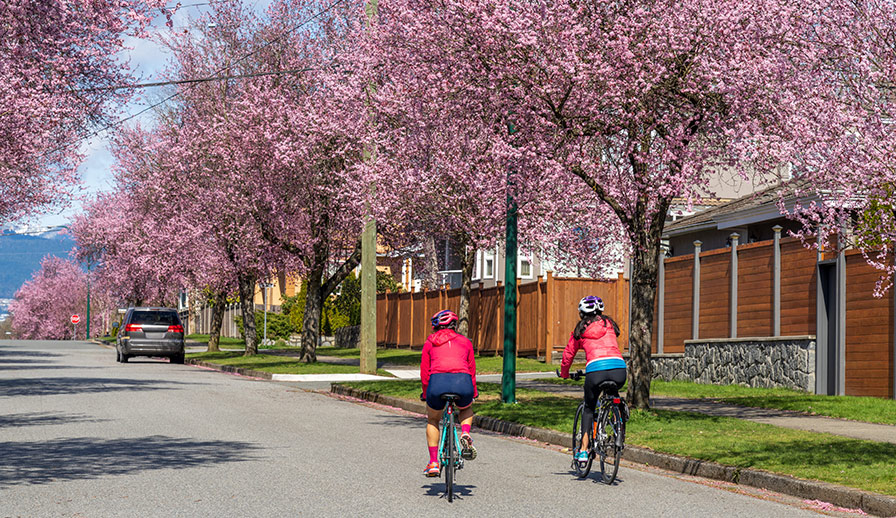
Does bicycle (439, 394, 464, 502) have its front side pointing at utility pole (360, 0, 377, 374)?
yes

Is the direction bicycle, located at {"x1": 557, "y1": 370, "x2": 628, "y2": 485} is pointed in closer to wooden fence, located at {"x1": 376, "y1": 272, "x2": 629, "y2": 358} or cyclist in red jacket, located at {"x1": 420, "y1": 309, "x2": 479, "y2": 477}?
the wooden fence

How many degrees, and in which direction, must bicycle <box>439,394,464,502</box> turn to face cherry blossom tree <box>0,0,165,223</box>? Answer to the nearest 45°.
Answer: approximately 45° to its left

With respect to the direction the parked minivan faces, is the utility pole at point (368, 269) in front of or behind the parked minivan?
behind

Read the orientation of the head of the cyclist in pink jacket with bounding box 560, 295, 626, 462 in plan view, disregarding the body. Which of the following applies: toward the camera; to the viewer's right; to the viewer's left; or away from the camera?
away from the camera

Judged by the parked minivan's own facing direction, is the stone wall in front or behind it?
behind

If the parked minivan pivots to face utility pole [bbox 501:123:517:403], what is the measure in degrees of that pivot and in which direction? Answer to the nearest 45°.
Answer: approximately 180°

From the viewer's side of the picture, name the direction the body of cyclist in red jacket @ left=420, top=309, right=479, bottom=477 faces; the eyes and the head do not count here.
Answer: away from the camera

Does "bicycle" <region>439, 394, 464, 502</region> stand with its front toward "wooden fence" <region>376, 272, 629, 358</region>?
yes

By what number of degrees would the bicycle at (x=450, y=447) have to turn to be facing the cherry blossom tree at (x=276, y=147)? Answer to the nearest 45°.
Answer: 0° — it already faces it

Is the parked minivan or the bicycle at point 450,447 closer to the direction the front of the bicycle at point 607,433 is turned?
the parked minivan

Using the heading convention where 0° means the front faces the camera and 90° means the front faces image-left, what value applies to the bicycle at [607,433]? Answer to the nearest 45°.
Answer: approximately 135°

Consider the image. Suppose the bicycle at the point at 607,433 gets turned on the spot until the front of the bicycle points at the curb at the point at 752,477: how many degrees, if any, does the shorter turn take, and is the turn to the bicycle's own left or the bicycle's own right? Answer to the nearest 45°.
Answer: approximately 135° to the bicycle's own right

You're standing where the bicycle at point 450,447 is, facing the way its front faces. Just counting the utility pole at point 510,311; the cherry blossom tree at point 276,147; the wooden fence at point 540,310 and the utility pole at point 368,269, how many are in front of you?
4

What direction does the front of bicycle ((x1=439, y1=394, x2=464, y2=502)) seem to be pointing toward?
away from the camera

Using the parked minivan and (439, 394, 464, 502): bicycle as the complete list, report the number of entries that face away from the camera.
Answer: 2

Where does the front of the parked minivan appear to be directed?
away from the camera
